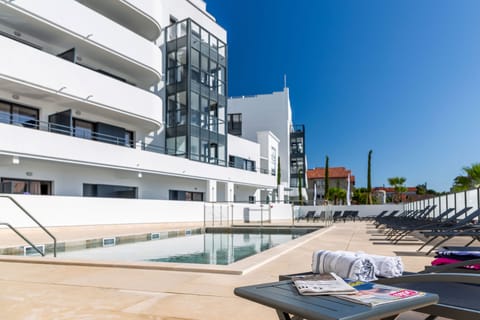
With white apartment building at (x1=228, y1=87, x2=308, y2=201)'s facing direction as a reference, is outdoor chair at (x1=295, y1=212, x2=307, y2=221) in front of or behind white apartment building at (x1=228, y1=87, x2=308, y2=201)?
in front

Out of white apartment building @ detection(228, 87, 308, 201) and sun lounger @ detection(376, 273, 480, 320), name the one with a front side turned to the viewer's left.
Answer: the sun lounger

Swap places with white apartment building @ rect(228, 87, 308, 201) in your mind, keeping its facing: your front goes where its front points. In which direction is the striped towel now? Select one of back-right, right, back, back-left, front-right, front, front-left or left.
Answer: front-right

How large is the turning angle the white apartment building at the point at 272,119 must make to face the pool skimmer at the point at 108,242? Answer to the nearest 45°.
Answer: approximately 45° to its right

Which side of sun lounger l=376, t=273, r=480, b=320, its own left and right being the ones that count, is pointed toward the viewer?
left

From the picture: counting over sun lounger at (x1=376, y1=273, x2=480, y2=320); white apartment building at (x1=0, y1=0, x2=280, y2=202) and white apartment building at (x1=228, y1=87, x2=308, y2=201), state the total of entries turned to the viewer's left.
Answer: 1

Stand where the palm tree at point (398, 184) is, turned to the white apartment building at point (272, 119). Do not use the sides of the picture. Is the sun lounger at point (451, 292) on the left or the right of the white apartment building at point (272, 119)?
left

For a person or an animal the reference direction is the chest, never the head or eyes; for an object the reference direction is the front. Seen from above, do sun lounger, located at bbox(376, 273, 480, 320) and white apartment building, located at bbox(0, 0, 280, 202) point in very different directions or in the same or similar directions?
very different directions

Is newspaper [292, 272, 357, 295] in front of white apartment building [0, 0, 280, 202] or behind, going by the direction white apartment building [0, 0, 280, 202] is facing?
in front

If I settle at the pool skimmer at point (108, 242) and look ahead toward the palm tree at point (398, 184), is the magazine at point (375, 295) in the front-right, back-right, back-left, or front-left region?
back-right

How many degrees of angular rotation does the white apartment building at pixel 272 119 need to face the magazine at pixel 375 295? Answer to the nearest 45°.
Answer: approximately 45° to its right
